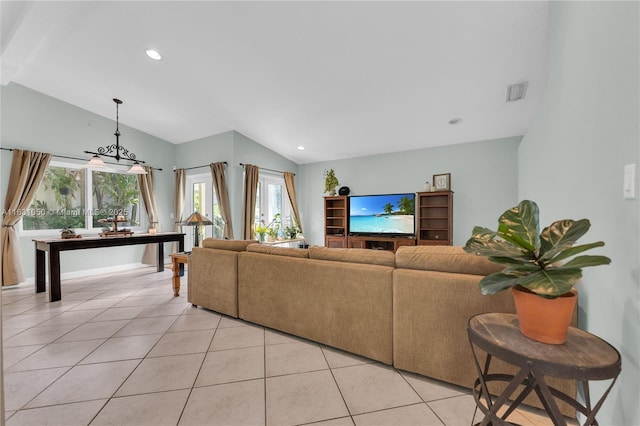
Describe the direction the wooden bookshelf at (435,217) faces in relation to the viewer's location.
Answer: facing the viewer

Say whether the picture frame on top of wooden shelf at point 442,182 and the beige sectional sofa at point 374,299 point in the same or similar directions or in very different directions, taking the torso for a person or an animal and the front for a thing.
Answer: very different directions

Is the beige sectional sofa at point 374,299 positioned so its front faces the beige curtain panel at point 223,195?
no

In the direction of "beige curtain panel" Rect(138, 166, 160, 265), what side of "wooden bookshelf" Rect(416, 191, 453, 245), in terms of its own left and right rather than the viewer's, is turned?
right

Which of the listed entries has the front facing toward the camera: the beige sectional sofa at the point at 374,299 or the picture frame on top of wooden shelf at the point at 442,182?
the picture frame on top of wooden shelf

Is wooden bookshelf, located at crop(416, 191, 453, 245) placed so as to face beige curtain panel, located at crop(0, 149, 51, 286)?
no

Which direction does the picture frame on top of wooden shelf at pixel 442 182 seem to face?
toward the camera

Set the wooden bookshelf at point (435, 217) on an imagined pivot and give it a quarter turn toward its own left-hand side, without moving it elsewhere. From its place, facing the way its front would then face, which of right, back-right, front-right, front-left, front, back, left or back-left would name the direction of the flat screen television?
back

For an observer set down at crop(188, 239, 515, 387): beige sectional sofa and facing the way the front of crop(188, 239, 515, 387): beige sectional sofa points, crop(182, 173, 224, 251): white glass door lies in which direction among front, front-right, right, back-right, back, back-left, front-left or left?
left

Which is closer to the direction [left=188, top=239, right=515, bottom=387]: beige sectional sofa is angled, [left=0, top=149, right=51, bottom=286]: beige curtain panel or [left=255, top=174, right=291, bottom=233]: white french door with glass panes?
the white french door with glass panes

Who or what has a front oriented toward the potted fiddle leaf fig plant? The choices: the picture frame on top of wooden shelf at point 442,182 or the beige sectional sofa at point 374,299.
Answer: the picture frame on top of wooden shelf

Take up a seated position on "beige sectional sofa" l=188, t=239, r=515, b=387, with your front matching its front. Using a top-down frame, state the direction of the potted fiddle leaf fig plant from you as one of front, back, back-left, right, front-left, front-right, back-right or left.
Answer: right

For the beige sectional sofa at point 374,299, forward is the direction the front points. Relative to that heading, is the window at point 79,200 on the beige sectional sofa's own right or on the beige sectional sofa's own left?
on the beige sectional sofa's own left

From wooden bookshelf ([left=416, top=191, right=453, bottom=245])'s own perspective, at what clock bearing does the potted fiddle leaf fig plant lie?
The potted fiddle leaf fig plant is roughly at 12 o'clock from the wooden bookshelf.

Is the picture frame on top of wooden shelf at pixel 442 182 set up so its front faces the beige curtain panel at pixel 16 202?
no

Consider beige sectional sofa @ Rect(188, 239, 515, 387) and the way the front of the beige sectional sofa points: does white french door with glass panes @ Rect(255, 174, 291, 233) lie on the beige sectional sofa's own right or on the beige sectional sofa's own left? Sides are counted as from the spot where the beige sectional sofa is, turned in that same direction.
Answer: on the beige sectional sofa's own left
